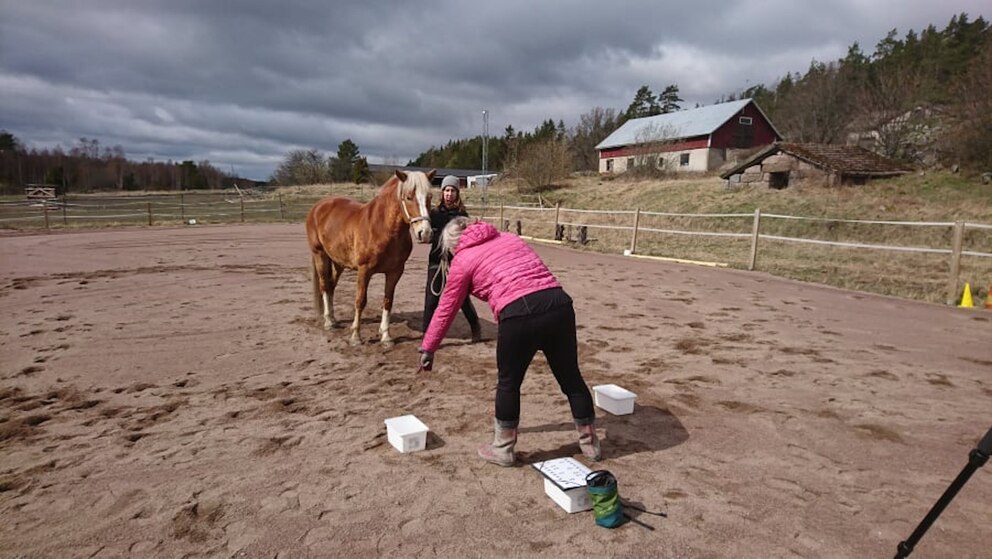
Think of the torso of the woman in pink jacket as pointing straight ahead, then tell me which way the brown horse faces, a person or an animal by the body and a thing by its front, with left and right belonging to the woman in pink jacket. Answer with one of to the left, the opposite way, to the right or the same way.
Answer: the opposite way

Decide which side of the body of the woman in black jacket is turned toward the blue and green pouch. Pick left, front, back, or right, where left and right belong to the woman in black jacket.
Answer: front

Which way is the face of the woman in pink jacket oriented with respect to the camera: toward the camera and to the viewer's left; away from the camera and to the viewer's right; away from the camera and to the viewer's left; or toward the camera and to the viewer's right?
away from the camera and to the viewer's left

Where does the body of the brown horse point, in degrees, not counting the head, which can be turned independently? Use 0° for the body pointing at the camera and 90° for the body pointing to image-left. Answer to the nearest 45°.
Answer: approximately 315°

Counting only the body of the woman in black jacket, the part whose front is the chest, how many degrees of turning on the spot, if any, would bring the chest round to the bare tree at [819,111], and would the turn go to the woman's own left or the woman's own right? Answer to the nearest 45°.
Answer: approximately 135° to the woman's own left

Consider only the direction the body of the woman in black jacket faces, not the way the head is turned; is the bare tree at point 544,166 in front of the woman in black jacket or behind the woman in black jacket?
behind

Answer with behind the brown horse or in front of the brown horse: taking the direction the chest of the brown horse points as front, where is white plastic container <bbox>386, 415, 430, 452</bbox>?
in front

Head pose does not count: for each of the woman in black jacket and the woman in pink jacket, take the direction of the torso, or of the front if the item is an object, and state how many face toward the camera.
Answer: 1

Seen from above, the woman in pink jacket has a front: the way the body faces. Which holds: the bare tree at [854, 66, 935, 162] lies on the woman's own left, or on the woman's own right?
on the woman's own right

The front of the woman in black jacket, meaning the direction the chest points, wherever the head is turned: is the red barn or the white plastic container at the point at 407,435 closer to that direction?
the white plastic container

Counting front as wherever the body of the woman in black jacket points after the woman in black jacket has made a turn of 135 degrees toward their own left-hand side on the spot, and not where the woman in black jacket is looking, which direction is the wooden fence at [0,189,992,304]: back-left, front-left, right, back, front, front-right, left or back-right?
front

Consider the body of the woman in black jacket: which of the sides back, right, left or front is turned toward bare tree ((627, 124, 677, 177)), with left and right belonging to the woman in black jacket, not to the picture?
back

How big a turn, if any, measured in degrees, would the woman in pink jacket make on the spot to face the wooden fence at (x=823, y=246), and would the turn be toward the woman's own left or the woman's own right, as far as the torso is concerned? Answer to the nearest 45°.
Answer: approximately 90° to the woman's own right
